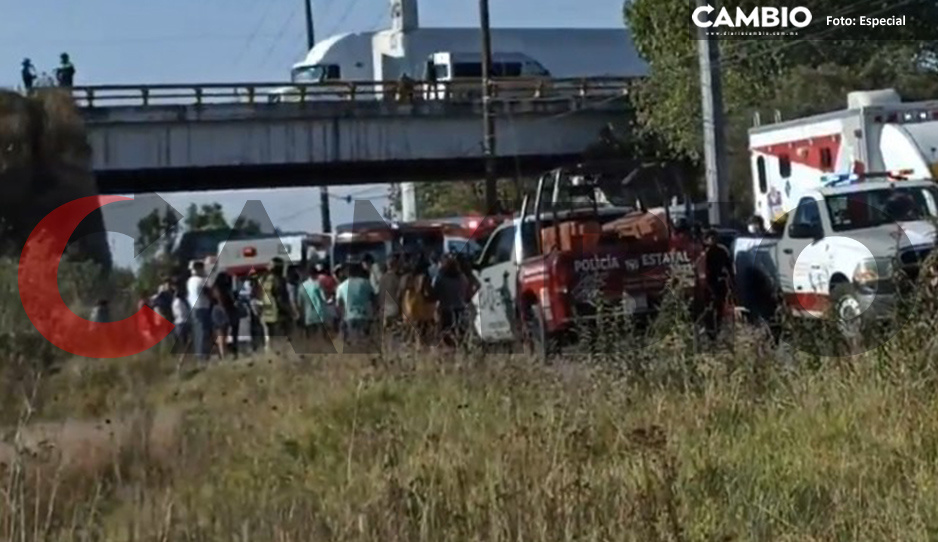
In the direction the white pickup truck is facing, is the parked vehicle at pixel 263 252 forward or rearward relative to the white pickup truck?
rearward

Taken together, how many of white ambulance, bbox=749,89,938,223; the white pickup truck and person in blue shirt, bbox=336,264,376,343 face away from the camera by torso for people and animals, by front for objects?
1

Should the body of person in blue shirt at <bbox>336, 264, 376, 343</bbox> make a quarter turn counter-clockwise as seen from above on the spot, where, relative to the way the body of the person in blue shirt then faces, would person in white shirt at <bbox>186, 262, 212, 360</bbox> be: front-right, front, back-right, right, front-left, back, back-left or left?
front-right

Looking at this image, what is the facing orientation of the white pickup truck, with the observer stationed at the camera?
facing the viewer and to the right of the viewer

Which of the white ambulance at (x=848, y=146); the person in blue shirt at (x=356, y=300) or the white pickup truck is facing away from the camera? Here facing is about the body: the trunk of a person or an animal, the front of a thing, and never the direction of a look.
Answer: the person in blue shirt

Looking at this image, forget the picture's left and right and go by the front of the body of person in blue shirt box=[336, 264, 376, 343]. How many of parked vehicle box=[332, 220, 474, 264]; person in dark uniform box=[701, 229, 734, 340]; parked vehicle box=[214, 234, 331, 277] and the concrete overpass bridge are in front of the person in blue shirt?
3

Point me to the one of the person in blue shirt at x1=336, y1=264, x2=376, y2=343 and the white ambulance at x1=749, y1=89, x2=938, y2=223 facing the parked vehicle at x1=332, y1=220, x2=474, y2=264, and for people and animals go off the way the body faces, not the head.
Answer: the person in blue shirt

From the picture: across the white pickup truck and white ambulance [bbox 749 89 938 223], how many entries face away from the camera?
0

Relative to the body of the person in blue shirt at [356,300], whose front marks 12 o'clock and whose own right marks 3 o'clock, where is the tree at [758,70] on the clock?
The tree is roughly at 1 o'clock from the person in blue shirt.

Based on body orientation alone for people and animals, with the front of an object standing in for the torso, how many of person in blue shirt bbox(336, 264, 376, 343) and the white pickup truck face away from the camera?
1

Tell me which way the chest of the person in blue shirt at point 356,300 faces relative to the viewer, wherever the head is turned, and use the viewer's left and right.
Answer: facing away from the viewer

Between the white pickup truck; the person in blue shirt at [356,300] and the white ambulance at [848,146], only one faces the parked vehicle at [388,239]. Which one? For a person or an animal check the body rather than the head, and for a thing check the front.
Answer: the person in blue shirt

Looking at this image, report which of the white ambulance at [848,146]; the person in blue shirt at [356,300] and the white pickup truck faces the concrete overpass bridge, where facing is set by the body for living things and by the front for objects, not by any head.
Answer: the person in blue shirt

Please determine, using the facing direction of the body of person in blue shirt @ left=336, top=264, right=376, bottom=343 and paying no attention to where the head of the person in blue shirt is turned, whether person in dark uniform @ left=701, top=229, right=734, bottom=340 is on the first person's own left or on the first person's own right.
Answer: on the first person's own right

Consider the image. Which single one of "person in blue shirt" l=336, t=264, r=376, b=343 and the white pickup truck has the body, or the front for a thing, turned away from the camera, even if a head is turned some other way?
the person in blue shirt
